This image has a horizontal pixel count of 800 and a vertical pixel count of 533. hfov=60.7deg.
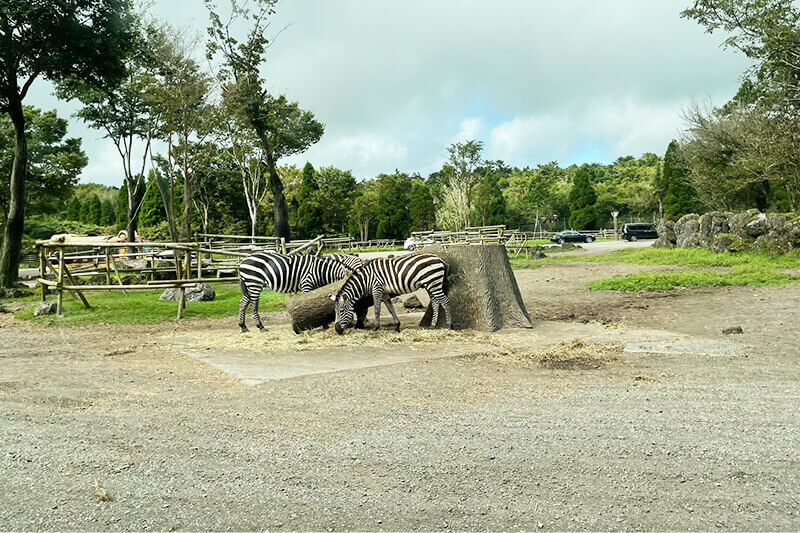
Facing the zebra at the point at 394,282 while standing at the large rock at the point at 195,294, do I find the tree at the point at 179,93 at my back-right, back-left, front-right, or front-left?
back-left

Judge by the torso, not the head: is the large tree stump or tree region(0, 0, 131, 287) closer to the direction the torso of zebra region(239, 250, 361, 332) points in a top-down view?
the large tree stump

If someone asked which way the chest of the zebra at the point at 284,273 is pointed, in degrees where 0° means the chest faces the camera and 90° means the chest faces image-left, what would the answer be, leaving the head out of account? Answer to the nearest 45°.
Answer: approximately 270°

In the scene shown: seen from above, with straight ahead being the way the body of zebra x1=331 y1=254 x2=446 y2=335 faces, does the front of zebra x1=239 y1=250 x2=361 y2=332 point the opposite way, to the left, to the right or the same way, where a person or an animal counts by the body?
the opposite way

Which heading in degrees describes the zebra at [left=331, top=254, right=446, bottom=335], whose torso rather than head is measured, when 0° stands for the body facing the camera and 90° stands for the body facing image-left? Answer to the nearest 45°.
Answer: approximately 90°

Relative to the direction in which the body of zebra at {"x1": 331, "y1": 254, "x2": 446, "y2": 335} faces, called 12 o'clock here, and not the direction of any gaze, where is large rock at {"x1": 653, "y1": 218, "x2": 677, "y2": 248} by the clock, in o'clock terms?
The large rock is roughly at 4 o'clock from the zebra.

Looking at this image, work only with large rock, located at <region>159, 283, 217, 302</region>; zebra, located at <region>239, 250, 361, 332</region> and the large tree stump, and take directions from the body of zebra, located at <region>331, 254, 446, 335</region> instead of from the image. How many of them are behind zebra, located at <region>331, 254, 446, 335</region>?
1
